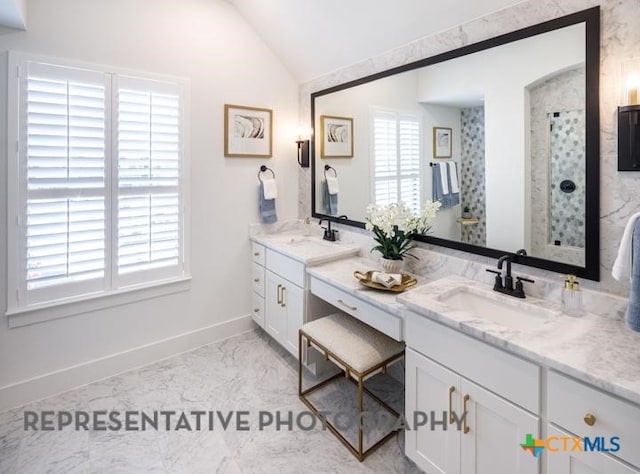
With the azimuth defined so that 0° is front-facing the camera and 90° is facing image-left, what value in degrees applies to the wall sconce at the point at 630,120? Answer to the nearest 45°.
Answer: approximately 0°

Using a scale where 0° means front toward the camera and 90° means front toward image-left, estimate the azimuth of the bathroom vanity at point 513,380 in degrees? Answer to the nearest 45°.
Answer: approximately 45°

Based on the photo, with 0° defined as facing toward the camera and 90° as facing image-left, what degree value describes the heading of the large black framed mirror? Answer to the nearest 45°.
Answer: approximately 45°

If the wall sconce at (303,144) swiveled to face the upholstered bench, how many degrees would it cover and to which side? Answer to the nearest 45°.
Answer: approximately 45° to its left

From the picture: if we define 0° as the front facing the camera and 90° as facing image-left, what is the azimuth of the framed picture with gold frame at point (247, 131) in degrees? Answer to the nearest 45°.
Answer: approximately 315°

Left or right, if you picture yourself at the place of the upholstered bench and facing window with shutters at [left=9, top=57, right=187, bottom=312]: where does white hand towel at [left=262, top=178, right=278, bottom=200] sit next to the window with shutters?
right

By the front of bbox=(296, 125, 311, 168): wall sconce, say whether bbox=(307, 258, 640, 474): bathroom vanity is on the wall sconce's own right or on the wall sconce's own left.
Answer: on the wall sconce's own left
